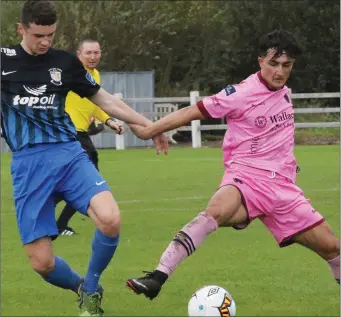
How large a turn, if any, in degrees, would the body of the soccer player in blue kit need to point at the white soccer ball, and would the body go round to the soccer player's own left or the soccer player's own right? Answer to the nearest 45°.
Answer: approximately 45° to the soccer player's own left

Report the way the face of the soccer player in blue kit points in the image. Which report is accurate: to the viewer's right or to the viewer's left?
to the viewer's right

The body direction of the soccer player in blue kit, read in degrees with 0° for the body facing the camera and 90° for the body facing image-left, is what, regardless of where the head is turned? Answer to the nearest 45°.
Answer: approximately 0°

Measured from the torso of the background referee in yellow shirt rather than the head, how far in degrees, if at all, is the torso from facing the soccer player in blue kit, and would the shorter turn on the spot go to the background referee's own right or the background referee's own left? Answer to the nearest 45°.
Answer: approximately 45° to the background referee's own right

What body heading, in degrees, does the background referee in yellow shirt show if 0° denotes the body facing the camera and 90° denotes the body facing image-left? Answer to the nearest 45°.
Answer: approximately 315°

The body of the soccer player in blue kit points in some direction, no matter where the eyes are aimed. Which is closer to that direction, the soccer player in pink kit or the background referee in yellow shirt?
the soccer player in pink kit
